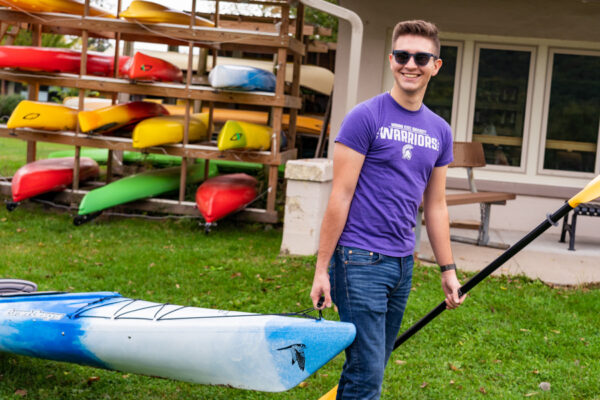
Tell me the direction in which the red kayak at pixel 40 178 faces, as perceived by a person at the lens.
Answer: facing the viewer and to the left of the viewer

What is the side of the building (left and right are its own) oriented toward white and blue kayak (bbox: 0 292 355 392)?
front

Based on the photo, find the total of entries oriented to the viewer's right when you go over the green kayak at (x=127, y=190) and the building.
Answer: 0

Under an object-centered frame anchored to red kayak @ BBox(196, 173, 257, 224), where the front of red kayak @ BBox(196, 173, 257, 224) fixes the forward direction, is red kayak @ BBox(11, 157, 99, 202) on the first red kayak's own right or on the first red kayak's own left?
on the first red kayak's own right

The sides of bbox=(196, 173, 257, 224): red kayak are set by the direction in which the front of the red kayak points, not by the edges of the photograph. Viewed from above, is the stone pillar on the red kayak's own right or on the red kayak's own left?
on the red kayak's own left

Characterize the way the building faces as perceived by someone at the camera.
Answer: facing the viewer

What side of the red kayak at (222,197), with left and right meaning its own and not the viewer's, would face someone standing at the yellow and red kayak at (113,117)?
right

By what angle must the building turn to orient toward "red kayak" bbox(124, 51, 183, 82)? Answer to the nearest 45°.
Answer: approximately 90° to its right
